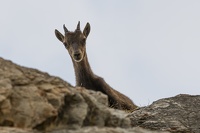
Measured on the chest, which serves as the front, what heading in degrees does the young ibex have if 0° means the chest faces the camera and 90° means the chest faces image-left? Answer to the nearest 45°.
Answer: approximately 45°

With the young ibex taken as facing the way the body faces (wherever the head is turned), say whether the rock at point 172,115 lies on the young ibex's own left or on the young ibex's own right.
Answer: on the young ibex's own left

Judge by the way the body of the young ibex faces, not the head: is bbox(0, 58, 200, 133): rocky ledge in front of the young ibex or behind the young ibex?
in front
